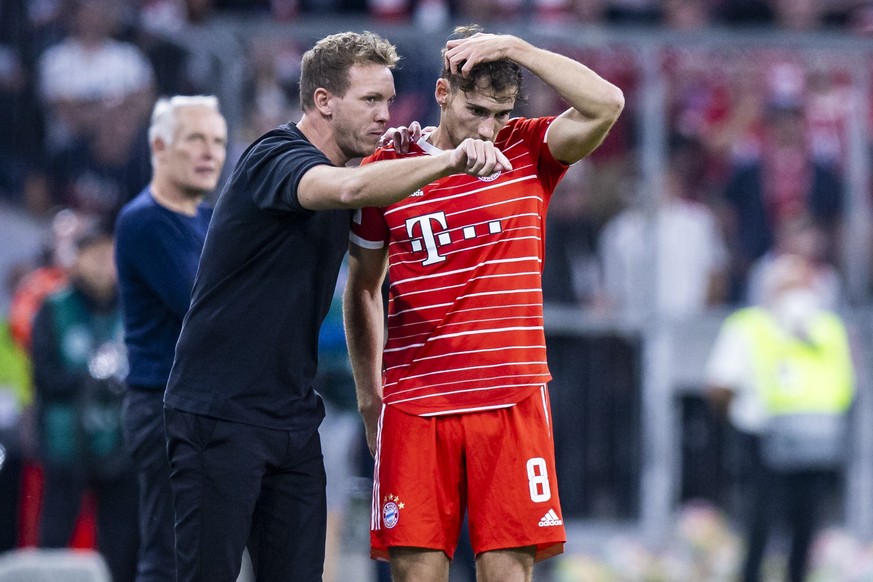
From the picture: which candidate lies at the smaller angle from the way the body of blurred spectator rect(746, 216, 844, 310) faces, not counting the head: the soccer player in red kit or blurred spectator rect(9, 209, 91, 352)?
the soccer player in red kit

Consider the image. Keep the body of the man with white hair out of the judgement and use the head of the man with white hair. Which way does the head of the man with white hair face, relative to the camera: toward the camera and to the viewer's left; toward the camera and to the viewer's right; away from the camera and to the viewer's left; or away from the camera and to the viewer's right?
toward the camera and to the viewer's right

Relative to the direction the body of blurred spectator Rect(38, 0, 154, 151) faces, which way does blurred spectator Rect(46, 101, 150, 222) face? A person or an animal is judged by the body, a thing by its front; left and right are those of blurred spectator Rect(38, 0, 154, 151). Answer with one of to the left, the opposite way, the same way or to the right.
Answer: the same way

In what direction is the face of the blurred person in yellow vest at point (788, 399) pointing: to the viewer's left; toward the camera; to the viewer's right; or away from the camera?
toward the camera

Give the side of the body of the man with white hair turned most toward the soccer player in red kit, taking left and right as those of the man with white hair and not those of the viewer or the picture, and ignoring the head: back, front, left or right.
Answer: front

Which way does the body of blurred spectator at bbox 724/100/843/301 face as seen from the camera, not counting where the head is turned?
toward the camera

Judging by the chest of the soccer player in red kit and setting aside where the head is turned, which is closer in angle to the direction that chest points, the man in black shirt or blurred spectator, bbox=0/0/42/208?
the man in black shirt

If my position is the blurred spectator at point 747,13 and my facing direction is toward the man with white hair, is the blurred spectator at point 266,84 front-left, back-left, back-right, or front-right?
front-right

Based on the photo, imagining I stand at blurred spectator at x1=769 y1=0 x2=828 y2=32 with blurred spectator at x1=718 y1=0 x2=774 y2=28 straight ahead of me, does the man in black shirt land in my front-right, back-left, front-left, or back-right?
front-left

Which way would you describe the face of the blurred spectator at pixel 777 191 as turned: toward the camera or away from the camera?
toward the camera

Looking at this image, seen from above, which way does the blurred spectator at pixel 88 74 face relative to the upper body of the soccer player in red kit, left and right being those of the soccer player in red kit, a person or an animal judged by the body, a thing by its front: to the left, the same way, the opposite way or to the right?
the same way

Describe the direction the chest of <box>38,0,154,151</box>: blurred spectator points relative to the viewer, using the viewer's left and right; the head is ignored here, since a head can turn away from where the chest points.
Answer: facing the viewer

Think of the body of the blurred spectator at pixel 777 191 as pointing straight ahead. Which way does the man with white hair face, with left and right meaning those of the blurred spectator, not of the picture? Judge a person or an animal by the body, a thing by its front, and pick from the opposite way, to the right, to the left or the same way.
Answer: to the left

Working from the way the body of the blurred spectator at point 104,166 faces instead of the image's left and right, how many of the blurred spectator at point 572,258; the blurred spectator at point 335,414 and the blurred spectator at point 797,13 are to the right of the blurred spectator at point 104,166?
0

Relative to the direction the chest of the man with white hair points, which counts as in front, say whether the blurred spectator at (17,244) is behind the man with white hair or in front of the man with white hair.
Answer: behind
